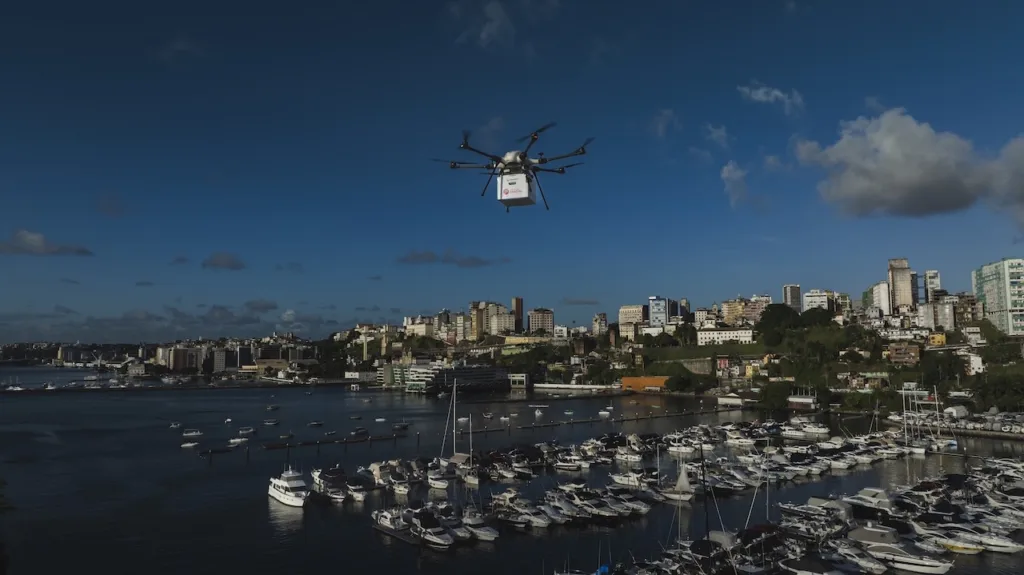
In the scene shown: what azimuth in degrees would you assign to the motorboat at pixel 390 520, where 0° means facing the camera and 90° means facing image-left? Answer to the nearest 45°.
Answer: approximately 315°

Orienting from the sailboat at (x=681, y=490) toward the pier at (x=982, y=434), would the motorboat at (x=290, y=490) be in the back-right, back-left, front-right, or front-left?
back-left

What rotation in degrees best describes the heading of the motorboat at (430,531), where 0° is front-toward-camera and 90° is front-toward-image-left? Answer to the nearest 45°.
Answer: approximately 315°
